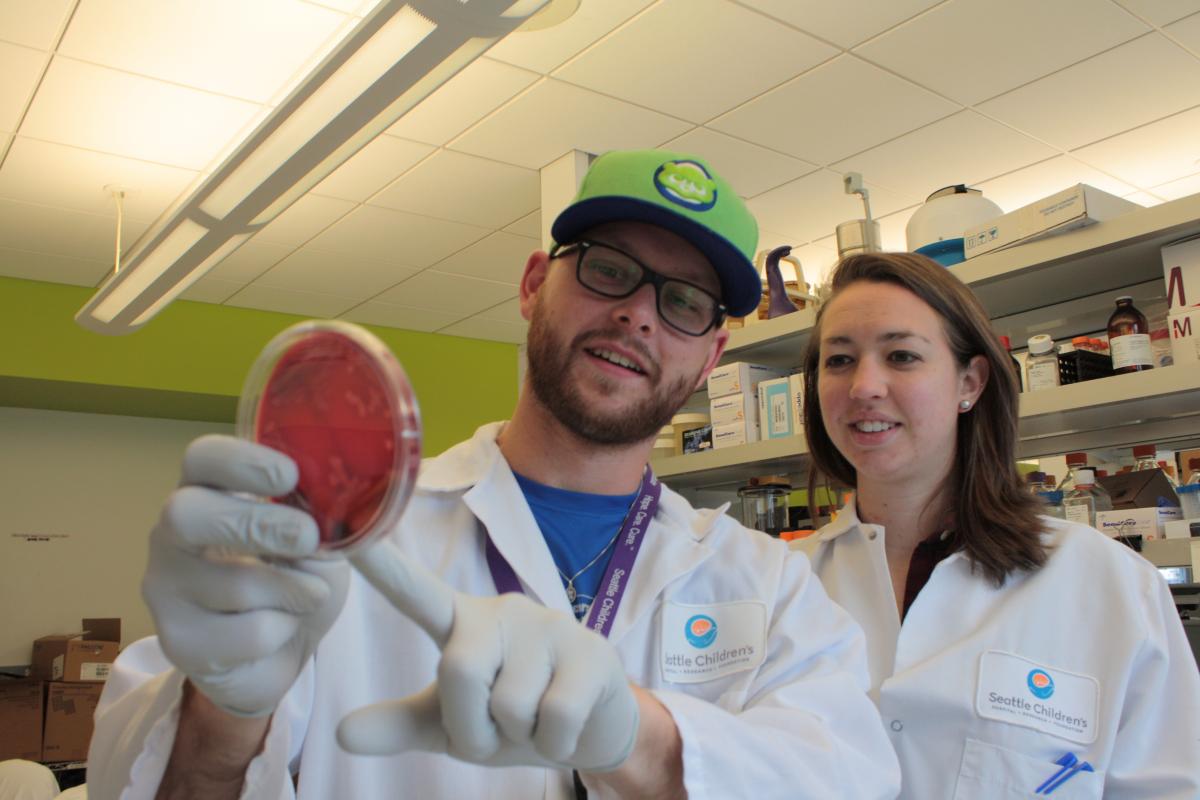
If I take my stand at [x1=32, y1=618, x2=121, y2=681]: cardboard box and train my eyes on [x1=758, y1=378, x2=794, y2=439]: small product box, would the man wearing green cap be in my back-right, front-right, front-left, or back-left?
front-right

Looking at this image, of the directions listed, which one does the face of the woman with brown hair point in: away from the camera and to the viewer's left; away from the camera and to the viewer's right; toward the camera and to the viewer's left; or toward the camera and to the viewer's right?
toward the camera and to the viewer's left

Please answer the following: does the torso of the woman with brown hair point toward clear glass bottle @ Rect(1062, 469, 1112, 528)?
no

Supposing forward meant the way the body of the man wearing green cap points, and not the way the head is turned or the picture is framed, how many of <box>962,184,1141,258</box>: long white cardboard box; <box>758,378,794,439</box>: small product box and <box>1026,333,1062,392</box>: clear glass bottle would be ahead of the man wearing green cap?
0

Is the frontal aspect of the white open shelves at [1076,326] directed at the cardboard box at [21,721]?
no

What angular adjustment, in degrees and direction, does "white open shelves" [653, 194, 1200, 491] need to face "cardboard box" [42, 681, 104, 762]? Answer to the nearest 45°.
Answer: approximately 45° to its right

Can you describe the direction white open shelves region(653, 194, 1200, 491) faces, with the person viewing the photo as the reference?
facing the viewer and to the left of the viewer

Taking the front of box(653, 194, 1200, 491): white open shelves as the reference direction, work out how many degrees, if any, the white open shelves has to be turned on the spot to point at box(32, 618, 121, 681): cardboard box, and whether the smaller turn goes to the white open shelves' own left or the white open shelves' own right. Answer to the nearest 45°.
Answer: approximately 45° to the white open shelves' own right

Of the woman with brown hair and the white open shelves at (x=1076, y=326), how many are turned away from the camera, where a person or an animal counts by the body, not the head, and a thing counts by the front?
0

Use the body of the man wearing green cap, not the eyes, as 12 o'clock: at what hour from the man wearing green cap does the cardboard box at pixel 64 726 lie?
The cardboard box is roughly at 5 o'clock from the man wearing green cap.

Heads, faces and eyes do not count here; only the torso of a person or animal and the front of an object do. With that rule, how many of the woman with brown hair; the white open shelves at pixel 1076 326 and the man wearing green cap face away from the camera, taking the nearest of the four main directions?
0

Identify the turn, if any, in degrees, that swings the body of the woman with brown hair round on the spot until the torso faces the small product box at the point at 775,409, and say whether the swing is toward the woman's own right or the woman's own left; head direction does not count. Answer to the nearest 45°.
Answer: approximately 90° to the woman's own right

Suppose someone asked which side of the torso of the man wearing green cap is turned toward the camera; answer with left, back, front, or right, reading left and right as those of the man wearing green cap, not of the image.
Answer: front

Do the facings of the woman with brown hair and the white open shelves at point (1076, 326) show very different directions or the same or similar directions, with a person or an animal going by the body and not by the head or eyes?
same or similar directions
